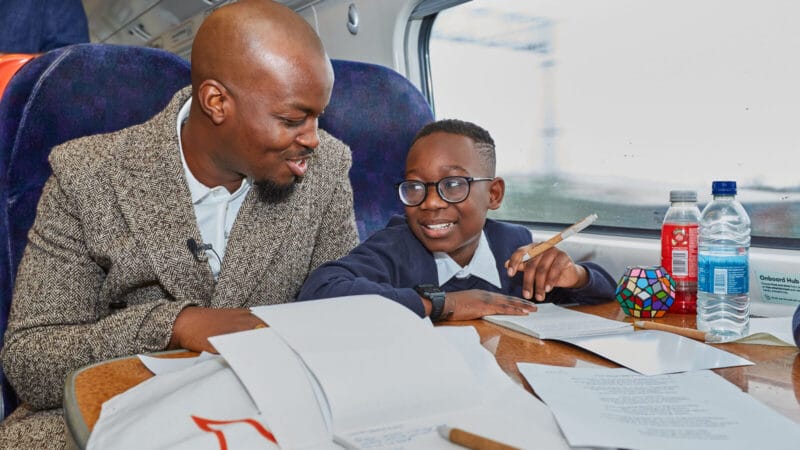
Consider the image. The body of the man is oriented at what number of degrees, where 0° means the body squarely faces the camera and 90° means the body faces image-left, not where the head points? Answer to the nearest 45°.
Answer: approximately 315°

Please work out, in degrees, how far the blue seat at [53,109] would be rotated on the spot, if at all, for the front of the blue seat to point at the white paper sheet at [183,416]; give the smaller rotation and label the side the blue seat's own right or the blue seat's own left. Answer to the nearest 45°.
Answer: approximately 45° to the blue seat's own right

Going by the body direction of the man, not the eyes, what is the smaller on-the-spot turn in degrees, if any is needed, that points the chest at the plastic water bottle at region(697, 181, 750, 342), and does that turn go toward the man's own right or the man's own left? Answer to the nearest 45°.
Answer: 0° — they already face it

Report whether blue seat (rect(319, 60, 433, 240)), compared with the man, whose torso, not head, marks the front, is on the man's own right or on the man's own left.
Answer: on the man's own left
